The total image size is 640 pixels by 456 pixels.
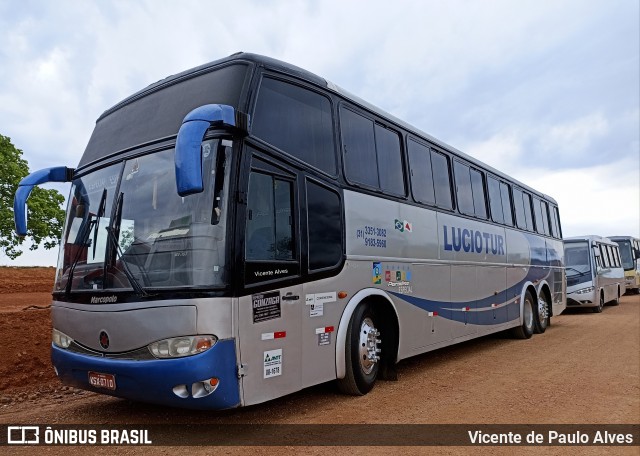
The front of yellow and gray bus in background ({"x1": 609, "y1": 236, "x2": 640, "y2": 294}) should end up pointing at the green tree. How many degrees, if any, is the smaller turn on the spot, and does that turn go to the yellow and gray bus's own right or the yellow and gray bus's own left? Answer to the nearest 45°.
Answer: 0° — it already faces it

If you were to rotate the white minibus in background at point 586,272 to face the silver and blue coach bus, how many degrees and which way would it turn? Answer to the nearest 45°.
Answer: approximately 45° to its left

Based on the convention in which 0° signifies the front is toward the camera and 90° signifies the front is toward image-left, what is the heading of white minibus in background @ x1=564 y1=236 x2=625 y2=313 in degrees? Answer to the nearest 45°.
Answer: approximately 45°

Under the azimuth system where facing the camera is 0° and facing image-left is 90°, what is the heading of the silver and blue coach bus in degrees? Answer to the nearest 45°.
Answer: approximately 45°

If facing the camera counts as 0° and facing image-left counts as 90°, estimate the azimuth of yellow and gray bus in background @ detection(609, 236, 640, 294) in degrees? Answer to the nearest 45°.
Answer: approximately 45°
